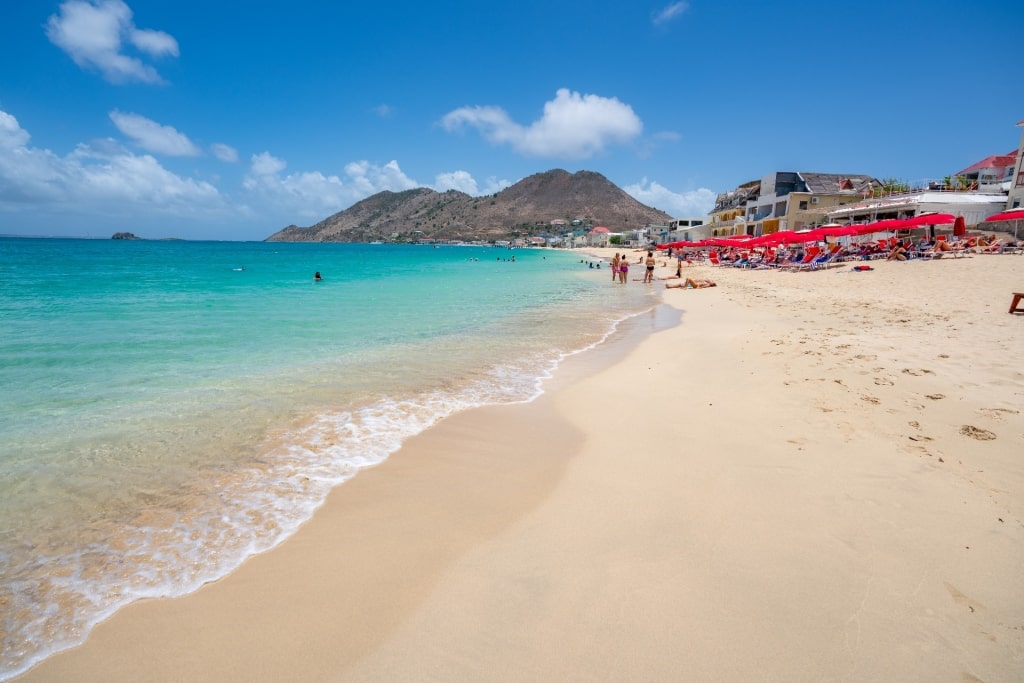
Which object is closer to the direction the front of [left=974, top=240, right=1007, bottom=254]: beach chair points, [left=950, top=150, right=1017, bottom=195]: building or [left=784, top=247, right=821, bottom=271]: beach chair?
the beach chair

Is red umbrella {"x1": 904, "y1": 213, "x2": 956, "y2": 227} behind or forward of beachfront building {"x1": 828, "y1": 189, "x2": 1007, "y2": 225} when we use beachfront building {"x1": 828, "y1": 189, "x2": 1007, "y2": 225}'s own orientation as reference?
forward

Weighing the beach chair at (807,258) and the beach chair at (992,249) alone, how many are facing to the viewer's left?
2

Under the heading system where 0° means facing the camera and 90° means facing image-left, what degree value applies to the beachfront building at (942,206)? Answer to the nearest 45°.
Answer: approximately 45°

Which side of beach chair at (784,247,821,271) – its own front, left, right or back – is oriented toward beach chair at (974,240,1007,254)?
back

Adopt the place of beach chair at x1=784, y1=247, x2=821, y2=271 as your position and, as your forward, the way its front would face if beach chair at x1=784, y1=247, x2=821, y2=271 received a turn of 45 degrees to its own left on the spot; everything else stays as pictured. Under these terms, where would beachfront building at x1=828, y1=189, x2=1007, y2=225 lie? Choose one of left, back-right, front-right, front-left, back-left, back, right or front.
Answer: back

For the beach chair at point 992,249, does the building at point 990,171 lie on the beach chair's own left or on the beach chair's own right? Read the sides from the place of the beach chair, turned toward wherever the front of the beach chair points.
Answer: on the beach chair's own right

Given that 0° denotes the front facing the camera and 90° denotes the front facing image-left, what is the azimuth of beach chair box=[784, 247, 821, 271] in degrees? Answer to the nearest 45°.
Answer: approximately 90°

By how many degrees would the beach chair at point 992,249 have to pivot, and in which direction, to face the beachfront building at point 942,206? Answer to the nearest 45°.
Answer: approximately 90° to its right

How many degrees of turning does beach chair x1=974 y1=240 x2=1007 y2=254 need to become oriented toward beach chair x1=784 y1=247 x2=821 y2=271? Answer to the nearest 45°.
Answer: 0° — it already faces it

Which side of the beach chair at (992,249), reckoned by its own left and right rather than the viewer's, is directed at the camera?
left

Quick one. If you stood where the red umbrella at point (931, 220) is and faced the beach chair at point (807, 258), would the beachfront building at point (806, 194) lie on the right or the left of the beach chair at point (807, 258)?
right

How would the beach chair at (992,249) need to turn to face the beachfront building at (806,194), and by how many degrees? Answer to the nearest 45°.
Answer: approximately 45° to its right

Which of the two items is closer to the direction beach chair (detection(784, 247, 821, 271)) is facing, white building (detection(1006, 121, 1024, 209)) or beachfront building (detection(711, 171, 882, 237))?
the beachfront building
